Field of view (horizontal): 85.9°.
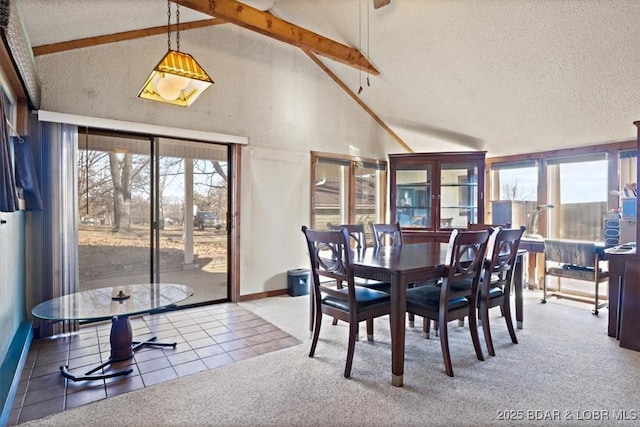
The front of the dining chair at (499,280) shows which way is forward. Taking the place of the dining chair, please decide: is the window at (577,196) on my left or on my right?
on my right

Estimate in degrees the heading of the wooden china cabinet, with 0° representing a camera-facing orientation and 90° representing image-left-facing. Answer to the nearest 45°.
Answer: approximately 0°

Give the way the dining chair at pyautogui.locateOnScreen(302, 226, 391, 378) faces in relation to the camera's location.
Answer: facing away from the viewer and to the right of the viewer

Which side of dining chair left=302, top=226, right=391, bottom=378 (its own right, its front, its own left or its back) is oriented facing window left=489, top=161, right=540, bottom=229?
front

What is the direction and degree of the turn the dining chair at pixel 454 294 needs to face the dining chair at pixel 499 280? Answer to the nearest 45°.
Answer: approximately 90° to its right

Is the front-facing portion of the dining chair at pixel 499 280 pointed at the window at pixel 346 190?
yes

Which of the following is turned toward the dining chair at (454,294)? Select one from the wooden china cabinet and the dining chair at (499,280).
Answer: the wooden china cabinet

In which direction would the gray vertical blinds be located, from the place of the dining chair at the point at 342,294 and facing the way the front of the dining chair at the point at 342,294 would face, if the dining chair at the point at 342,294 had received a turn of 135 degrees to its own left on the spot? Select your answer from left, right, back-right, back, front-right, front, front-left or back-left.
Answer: front

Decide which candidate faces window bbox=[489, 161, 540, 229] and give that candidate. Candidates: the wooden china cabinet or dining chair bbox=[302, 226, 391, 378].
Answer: the dining chair

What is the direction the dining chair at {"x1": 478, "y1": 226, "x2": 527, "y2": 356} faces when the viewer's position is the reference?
facing away from the viewer and to the left of the viewer

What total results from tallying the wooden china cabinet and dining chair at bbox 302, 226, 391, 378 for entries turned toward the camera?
1

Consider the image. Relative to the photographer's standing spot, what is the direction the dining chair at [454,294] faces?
facing away from the viewer and to the left of the viewer

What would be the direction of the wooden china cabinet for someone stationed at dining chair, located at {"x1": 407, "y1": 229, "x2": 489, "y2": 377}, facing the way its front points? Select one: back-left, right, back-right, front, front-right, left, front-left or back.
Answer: front-right
